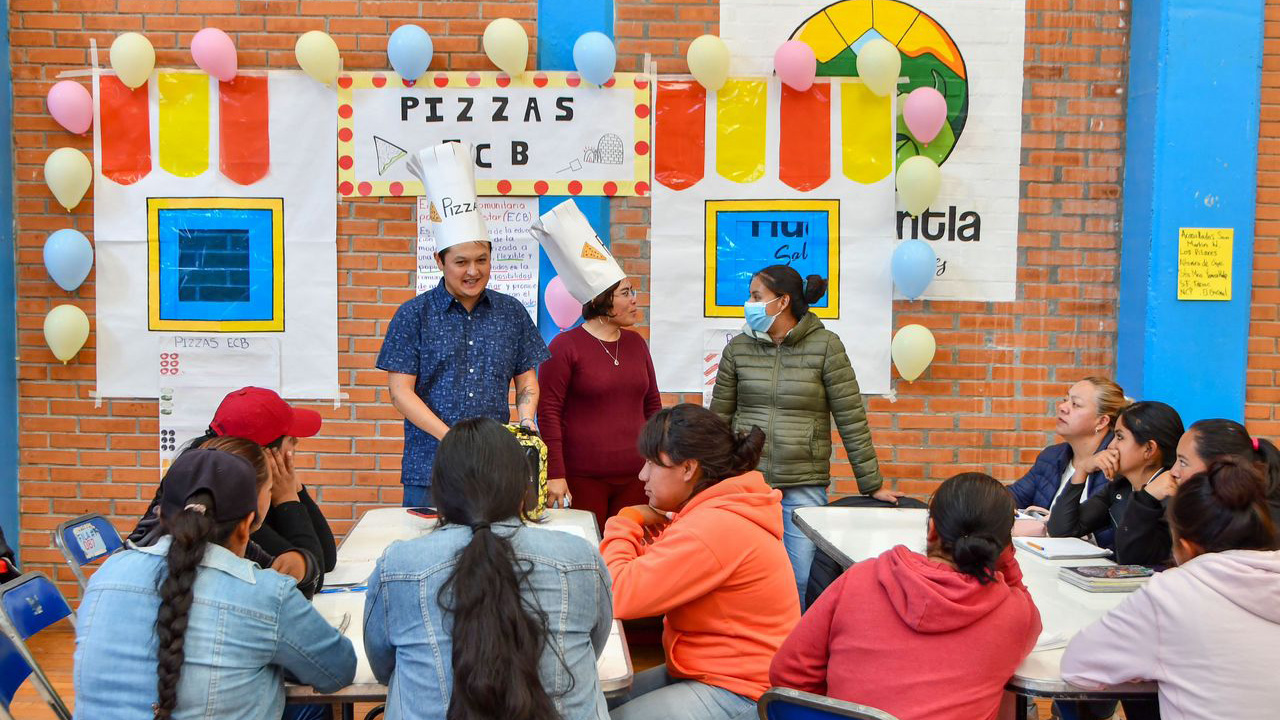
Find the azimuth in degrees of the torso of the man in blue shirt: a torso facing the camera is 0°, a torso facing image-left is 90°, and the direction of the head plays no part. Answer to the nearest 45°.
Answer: approximately 0°

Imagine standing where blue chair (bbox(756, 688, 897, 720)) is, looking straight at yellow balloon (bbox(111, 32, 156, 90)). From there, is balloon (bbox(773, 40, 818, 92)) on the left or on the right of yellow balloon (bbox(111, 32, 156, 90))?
right

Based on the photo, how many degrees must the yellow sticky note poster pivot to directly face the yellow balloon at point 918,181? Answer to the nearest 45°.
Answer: approximately 45° to its right

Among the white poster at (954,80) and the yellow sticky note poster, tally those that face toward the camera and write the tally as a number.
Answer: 2

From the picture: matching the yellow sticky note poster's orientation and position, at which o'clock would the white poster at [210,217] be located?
The white poster is roughly at 2 o'clock from the yellow sticky note poster.

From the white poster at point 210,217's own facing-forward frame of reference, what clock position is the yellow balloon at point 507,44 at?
The yellow balloon is roughly at 10 o'clock from the white poster.

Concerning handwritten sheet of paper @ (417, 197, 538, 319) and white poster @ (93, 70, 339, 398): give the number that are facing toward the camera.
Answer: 2

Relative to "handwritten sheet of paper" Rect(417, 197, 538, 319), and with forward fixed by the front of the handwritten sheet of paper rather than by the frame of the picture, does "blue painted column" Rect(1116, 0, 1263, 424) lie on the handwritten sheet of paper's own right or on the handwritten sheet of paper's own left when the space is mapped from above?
on the handwritten sheet of paper's own left

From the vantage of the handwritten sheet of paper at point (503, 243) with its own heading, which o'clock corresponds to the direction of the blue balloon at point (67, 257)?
The blue balloon is roughly at 3 o'clock from the handwritten sheet of paper.

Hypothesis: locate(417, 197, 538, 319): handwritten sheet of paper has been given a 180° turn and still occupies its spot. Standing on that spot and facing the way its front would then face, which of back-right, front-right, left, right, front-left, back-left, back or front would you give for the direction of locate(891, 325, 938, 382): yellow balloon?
right

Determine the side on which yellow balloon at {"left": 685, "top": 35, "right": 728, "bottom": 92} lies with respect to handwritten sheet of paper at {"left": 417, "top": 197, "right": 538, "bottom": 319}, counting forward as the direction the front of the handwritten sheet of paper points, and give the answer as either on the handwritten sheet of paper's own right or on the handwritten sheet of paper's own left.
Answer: on the handwritten sheet of paper's own left
